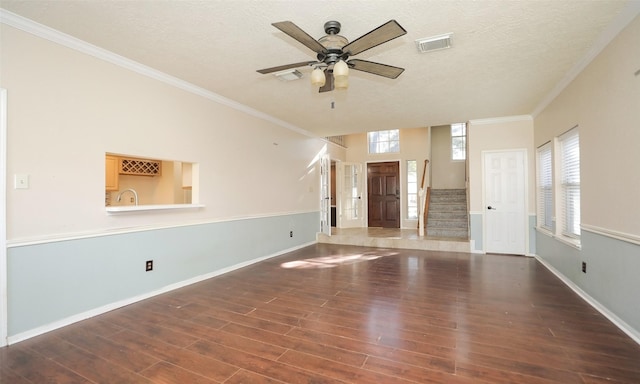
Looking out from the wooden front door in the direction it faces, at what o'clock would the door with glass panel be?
The door with glass panel is roughly at 2 o'clock from the wooden front door.

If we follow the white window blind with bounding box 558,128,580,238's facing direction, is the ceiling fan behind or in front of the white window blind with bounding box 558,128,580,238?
in front

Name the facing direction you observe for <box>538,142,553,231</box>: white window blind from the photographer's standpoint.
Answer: facing the viewer and to the left of the viewer

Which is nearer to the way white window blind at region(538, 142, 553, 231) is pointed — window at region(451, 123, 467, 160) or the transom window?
the transom window

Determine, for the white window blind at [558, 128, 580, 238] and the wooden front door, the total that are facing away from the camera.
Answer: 0

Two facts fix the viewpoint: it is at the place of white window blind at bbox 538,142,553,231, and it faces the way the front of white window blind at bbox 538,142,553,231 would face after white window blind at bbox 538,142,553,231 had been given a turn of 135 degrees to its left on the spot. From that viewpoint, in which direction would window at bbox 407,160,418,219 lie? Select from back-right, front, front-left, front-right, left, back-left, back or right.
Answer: back-left

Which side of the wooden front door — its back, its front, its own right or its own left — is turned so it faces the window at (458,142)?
left

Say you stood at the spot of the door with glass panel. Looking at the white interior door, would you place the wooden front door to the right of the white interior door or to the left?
left

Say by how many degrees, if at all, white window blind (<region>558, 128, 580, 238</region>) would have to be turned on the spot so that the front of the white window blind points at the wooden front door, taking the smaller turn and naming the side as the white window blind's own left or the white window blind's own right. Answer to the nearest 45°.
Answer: approximately 90° to the white window blind's own right

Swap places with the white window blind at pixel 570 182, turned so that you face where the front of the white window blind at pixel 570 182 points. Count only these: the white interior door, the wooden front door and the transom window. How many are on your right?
3

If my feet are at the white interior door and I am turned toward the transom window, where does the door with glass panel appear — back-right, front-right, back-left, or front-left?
front-left

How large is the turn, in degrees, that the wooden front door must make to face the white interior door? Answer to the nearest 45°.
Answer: approximately 45° to its left

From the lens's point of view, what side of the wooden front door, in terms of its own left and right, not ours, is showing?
front

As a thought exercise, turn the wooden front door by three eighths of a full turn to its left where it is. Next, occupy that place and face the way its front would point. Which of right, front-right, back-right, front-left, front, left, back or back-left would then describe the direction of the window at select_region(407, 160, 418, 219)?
front-right

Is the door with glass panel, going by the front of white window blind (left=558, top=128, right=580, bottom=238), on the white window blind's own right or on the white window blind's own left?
on the white window blind's own right

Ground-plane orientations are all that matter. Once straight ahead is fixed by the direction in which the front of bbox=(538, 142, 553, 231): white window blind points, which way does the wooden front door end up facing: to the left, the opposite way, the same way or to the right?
to the left

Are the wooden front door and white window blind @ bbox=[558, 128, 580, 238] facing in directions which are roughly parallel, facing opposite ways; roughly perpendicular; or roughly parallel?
roughly perpendicular

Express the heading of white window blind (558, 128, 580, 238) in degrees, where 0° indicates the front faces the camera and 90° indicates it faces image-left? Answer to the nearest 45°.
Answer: approximately 45°

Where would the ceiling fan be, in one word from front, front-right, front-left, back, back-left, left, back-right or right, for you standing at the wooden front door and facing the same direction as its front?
front

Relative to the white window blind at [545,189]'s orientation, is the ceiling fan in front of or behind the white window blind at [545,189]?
in front

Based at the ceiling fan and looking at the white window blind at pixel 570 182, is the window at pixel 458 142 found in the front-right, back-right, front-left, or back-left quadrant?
front-left
